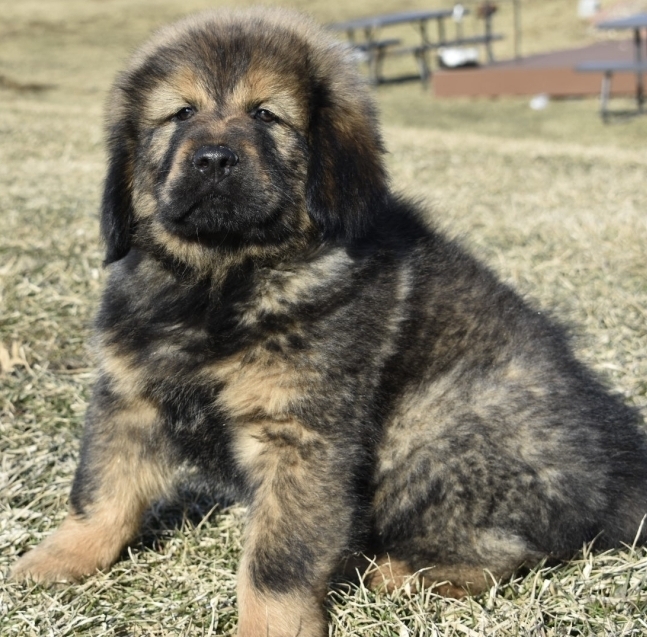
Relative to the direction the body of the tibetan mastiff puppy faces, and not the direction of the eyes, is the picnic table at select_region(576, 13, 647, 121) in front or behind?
behind

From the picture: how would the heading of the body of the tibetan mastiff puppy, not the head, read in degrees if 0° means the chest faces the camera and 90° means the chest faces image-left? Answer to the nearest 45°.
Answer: approximately 45°
